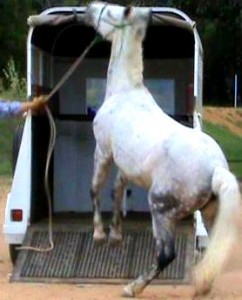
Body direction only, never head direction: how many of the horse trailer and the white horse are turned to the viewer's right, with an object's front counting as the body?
0

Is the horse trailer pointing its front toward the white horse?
no

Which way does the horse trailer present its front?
away from the camera

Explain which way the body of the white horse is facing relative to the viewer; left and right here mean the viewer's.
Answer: facing away from the viewer and to the left of the viewer
